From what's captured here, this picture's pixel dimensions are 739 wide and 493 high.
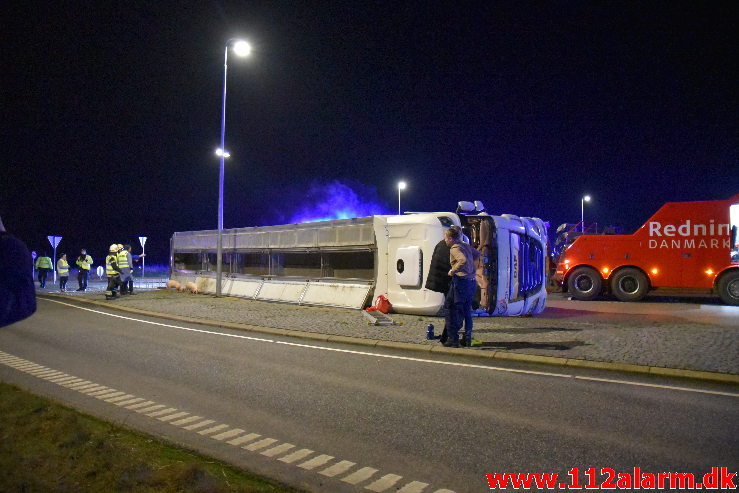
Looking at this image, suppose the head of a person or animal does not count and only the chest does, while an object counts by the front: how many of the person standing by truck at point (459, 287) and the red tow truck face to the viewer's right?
1

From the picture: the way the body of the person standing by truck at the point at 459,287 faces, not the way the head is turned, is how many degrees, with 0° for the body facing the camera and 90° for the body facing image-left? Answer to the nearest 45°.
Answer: approximately 135°

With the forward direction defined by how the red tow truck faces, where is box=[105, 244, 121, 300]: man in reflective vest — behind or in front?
behind

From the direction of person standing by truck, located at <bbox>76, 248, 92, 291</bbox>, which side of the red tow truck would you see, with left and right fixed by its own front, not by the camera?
back

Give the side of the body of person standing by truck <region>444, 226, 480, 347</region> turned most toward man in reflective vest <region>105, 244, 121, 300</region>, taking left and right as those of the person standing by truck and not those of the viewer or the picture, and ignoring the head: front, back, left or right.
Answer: front

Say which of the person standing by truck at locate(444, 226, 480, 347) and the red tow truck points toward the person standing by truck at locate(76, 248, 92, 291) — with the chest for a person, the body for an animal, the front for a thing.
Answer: the person standing by truck at locate(444, 226, 480, 347)

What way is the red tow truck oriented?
to the viewer's right

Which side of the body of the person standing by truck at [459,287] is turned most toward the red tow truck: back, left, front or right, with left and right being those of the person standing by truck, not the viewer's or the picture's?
right

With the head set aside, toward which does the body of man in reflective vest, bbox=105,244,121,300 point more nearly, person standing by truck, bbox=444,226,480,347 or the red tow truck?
the red tow truck

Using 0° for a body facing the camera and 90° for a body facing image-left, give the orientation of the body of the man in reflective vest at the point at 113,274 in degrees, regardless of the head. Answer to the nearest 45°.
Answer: approximately 270°

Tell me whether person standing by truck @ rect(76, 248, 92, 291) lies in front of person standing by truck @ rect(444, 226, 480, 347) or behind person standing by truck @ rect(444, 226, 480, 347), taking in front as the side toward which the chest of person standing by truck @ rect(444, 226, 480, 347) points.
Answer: in front

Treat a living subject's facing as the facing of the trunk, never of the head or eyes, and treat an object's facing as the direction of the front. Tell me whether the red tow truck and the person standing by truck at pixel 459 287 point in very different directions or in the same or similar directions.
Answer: very different directions

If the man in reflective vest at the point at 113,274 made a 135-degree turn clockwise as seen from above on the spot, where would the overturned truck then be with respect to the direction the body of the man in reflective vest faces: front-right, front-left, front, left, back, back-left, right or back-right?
left

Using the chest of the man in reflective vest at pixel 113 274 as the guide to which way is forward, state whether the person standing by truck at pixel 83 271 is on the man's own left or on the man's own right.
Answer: on the man's own left

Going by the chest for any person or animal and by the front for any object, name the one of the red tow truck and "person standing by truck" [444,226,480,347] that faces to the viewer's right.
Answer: the red tow truck
